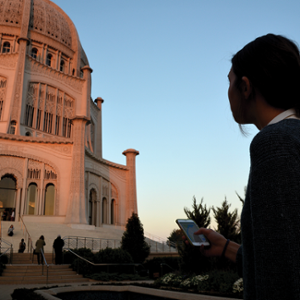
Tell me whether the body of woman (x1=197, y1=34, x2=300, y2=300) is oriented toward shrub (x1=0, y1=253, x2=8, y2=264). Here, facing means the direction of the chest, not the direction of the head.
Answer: yes

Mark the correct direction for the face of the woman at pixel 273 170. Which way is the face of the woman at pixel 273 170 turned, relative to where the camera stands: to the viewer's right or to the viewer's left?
to the viewer's left

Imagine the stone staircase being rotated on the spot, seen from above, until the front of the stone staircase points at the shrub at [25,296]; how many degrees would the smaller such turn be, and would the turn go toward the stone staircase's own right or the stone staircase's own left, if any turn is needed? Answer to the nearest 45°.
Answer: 0° — it already faces it

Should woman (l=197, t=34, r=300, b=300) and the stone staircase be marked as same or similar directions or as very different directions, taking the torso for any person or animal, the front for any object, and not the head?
very different directions

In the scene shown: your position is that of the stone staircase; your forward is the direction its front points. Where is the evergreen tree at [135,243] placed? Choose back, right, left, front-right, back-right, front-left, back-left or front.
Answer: back-left

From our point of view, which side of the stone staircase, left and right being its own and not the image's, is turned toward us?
front

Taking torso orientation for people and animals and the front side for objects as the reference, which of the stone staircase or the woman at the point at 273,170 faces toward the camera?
the stone staircase

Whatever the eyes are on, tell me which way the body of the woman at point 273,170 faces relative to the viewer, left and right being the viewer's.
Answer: facing away from the viewer and to the left of the viewer

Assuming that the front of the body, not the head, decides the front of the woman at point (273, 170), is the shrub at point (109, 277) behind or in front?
in front

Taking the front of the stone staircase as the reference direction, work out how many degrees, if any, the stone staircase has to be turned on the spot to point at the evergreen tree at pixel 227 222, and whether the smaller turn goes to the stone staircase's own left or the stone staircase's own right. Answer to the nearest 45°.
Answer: approximately 45° to the stone staircase's own left

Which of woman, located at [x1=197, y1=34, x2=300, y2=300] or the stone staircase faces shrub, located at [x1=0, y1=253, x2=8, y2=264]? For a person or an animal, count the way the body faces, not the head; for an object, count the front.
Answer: the woman

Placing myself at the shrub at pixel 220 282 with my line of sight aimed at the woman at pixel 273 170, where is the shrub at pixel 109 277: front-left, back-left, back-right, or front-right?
back-right

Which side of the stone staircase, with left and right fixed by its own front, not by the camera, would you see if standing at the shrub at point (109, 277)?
left

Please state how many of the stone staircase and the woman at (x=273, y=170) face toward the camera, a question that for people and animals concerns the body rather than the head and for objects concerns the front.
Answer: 1
